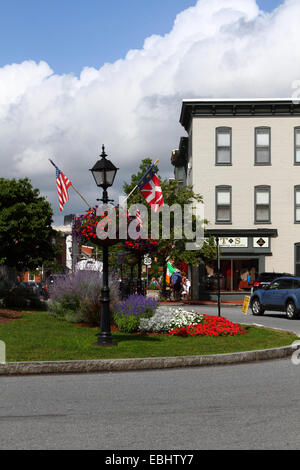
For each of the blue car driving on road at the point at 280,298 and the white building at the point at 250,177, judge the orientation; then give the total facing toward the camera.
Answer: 1

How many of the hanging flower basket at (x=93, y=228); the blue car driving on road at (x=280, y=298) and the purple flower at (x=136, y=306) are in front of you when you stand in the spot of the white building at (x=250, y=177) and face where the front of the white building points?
3

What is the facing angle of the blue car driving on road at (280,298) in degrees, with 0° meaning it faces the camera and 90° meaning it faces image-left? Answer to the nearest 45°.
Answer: approximately 135°

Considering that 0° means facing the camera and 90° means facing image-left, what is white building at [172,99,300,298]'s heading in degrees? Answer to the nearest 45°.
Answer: approximately 0°

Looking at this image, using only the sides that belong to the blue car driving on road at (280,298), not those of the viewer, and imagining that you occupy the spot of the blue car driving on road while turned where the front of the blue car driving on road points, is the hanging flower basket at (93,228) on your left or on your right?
on your left

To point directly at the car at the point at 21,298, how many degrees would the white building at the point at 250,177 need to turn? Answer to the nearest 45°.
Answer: approximately 45° to its right
